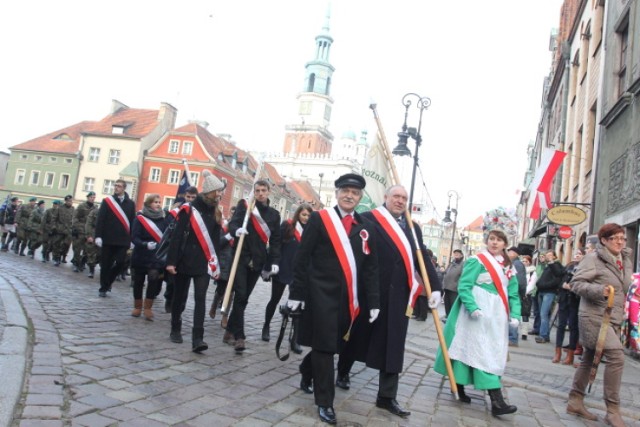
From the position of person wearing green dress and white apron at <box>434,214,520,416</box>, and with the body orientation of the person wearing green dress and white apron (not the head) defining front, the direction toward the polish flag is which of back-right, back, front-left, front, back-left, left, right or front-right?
back-left

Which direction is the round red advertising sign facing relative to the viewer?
toward the camera

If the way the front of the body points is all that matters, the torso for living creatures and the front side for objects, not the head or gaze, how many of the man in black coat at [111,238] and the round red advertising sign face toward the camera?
2

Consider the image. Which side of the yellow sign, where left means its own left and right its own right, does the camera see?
front

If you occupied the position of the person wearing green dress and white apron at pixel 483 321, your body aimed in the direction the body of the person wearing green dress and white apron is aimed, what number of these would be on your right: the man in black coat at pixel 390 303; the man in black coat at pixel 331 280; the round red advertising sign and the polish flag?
2

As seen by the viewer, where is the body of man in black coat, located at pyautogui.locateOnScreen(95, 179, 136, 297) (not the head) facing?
toward the camera

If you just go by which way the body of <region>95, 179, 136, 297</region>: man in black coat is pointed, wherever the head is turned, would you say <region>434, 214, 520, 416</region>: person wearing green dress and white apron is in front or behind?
in front

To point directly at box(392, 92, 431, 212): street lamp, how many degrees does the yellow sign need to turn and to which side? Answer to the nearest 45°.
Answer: approximately 90° to its right

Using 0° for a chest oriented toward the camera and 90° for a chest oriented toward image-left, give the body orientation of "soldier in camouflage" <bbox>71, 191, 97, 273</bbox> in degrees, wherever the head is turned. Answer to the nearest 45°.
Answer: approximately 315°

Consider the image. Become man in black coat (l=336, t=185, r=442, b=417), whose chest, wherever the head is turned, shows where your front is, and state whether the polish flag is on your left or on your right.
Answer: on your left

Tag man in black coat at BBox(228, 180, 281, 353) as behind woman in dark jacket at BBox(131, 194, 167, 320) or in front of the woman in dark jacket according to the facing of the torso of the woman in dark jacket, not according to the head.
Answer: in front

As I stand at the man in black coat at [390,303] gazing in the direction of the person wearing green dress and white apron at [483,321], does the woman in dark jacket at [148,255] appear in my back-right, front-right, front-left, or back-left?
back-left

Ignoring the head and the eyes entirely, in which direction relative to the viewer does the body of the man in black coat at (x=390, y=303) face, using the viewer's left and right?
facing the viewer and to the right of the viewer

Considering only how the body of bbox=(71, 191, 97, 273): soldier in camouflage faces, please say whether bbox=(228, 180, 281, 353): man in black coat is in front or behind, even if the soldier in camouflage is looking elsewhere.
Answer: in front

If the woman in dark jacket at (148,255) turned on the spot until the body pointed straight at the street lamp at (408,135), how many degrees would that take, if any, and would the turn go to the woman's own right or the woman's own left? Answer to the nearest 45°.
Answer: approximately 90° to the woman's own left
